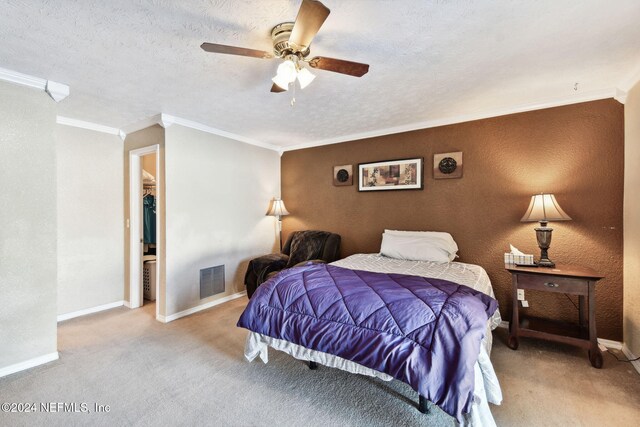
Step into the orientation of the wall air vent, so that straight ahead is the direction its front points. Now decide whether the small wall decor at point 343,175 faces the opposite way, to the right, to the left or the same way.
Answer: to the right

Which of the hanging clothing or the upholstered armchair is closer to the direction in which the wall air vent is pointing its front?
the upholstered armchair

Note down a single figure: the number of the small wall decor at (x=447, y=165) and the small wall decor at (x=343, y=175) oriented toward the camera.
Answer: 2

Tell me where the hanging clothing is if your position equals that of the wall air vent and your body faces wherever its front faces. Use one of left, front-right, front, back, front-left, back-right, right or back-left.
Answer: back

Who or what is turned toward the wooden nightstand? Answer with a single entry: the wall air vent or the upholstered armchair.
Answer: the wall air vent

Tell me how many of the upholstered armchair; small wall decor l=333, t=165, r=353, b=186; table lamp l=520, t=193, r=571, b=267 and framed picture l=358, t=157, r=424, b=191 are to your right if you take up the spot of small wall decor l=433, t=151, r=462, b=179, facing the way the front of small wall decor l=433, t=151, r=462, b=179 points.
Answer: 3

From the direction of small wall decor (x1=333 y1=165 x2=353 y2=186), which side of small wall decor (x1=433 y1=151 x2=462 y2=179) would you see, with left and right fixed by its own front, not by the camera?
right
